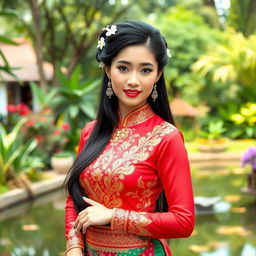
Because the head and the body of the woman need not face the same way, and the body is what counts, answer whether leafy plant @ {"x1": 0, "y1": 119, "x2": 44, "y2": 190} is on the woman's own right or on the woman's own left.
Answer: on the woman's own right

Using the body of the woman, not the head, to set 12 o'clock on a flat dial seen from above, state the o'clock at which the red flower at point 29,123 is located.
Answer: The red flower is roughly at 4 o'clock from the woman.

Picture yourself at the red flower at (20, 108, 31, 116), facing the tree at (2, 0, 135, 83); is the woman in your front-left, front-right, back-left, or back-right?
back-right

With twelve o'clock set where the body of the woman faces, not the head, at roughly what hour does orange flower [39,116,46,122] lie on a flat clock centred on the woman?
The orange flower is roughly at 4 o'clock from the woman.

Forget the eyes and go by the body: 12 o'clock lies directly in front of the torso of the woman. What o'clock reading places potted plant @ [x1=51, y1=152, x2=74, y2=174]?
The potted plant is roughly at 4 o'clock from the woman.

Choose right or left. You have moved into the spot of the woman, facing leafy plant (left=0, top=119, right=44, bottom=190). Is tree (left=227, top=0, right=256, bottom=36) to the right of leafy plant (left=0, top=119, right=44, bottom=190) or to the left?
right

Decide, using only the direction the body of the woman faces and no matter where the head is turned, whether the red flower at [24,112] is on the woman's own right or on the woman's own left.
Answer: on the woman's own right
